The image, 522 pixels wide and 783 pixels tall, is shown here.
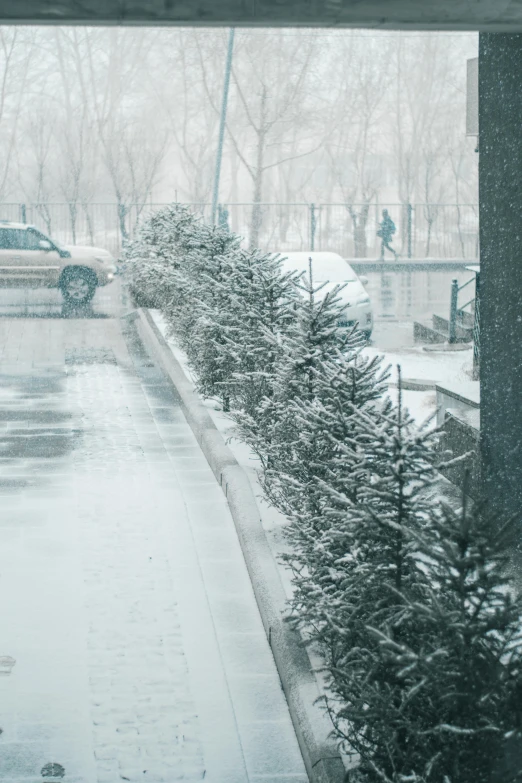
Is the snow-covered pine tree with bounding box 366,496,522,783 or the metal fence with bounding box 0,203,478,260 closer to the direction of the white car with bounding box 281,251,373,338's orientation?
the snow-covered pine tree

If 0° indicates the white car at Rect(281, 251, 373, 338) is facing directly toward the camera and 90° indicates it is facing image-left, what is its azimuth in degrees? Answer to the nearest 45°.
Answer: approximately 315°

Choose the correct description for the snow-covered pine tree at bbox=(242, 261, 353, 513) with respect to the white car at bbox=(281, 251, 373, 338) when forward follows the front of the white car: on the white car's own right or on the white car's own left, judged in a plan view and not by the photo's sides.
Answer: on the white car's own right

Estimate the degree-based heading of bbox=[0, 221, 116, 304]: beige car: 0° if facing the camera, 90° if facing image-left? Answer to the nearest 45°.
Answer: approximately 270°

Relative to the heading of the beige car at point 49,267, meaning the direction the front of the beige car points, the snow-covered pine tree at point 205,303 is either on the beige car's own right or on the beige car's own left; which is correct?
on the beige car's own right

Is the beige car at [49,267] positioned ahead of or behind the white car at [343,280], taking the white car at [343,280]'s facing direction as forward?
behind

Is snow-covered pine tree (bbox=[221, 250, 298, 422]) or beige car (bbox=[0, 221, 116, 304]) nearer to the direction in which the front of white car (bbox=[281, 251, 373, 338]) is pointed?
the snow-covered pine tree

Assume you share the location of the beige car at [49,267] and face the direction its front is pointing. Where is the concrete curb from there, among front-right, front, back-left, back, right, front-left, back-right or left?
right

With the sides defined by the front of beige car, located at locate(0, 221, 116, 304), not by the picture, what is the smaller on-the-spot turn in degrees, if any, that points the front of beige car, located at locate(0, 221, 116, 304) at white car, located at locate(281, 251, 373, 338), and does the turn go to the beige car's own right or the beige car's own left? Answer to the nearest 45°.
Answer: approximately 45° to the beige car's own right

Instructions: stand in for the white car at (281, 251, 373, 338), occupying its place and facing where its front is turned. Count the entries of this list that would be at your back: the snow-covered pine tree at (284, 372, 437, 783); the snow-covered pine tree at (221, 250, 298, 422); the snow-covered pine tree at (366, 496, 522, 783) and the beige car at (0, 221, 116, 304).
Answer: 1

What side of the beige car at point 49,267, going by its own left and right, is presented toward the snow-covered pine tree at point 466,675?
right

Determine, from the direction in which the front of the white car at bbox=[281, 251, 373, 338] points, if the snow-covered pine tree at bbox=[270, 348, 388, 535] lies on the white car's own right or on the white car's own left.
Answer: on the white car's own right

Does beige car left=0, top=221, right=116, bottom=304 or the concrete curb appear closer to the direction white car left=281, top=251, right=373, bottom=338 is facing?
the concrete curb

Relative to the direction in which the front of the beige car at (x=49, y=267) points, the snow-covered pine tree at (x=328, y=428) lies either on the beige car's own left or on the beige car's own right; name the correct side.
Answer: on the beige car's own right

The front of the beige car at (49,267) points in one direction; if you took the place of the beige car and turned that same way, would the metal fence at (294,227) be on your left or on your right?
on your left

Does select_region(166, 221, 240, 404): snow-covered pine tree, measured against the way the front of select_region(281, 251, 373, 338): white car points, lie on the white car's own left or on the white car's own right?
on the white car's own right

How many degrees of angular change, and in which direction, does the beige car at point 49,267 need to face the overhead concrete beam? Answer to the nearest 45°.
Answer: approximately 90° to its right

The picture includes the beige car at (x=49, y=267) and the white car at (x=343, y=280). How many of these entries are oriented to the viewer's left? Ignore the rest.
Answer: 0
